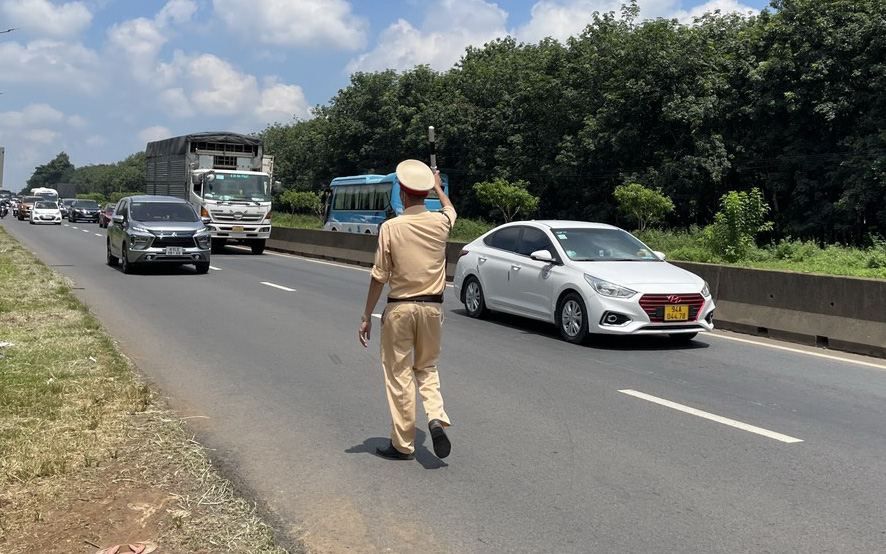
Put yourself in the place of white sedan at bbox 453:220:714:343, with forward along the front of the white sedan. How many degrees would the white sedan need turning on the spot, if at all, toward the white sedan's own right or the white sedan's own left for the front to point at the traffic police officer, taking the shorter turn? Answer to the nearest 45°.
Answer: approximately 45° to the white sedan's own right

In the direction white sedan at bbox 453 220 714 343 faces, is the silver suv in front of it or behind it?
behind

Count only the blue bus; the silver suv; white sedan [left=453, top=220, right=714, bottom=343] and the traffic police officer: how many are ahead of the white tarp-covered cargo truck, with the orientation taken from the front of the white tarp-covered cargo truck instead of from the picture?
3

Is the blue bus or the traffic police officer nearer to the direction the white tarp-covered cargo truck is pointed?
the traffic police officer

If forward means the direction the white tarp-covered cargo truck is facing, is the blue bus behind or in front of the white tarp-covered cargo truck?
behind

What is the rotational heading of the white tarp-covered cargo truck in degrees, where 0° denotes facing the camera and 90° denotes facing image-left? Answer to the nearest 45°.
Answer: approximately 0°

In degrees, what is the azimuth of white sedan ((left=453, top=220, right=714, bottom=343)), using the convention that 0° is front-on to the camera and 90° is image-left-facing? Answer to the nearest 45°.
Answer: approximately 315°

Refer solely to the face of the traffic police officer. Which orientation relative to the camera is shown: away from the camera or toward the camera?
away from the camera

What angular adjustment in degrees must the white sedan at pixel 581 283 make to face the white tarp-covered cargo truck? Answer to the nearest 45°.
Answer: approximately 180°
